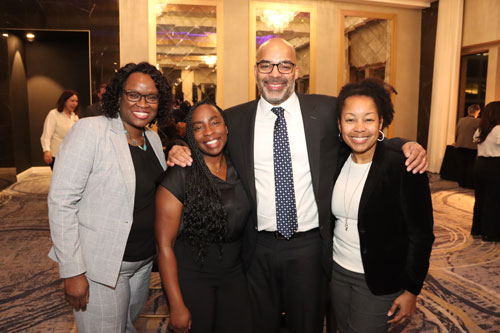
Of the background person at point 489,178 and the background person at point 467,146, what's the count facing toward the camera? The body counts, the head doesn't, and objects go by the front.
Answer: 0

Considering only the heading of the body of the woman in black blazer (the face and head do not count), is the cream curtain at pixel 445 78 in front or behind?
behind

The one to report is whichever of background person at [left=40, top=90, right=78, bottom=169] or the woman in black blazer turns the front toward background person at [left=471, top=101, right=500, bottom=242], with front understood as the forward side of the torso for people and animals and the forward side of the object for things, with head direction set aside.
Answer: background person at [left=40, top=90, right=78, bottom=169]

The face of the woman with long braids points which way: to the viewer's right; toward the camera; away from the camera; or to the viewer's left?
toward the camera

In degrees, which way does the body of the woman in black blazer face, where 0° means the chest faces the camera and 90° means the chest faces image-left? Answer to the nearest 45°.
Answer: approximately 45°

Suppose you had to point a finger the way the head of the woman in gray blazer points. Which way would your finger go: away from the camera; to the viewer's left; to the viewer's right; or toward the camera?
toward the camera

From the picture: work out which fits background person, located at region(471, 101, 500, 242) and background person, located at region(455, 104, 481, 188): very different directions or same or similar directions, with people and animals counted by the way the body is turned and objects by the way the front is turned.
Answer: same or similar directions

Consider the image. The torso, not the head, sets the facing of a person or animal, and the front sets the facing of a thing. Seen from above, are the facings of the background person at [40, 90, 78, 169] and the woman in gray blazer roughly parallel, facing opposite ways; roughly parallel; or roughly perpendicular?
roughly parallel

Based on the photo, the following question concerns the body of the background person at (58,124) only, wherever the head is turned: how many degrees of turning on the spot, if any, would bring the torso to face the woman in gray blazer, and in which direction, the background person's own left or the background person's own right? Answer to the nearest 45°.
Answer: approximately 45° to the background person's own right

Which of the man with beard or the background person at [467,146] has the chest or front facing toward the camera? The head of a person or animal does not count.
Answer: the man with beard

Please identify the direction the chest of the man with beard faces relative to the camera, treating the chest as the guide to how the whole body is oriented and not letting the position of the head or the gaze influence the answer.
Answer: toward the camera

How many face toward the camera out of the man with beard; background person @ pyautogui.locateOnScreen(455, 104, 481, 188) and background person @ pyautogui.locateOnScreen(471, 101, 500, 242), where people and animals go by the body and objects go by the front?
1
